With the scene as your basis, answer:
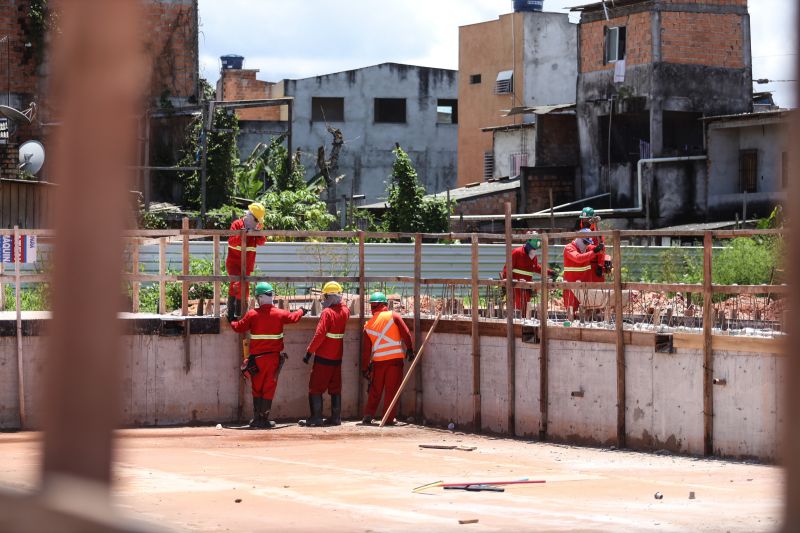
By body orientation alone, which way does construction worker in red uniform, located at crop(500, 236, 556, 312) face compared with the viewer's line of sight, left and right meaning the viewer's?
facing the viewer and to the right of the viewer

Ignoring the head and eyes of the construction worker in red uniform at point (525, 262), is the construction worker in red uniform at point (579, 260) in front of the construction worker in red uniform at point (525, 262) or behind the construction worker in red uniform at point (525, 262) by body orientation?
in front

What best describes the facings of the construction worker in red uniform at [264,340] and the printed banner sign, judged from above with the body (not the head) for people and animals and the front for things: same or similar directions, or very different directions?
very different directions

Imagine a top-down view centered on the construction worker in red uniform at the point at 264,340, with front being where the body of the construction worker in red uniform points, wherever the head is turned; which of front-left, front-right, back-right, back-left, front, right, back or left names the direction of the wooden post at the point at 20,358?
left

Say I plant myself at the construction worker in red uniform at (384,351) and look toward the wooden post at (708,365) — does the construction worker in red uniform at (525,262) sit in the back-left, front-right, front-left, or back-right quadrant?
front-left

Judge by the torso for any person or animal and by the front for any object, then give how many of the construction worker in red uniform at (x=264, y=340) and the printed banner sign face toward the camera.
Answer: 1

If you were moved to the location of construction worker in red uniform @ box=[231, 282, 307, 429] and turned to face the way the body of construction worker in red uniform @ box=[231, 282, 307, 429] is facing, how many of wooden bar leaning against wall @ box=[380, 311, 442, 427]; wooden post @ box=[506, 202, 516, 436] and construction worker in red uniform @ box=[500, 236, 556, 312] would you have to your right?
3

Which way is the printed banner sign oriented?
toward the camera

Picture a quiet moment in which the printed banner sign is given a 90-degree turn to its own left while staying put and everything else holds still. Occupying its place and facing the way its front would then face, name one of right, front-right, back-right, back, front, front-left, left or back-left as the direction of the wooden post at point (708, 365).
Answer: front-right

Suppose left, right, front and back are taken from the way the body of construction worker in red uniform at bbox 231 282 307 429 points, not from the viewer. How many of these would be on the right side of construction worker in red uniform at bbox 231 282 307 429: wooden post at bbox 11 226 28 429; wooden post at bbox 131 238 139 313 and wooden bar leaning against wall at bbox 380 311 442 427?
1

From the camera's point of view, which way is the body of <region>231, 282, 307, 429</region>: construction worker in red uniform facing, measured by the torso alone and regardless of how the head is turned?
away from the camera

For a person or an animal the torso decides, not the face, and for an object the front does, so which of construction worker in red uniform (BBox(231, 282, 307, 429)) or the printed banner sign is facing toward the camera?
the printed banner sign

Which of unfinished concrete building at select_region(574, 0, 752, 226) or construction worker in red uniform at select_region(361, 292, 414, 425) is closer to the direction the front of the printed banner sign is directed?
the construction worker in red uniform

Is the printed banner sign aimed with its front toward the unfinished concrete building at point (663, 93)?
no

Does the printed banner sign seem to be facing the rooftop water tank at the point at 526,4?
no
